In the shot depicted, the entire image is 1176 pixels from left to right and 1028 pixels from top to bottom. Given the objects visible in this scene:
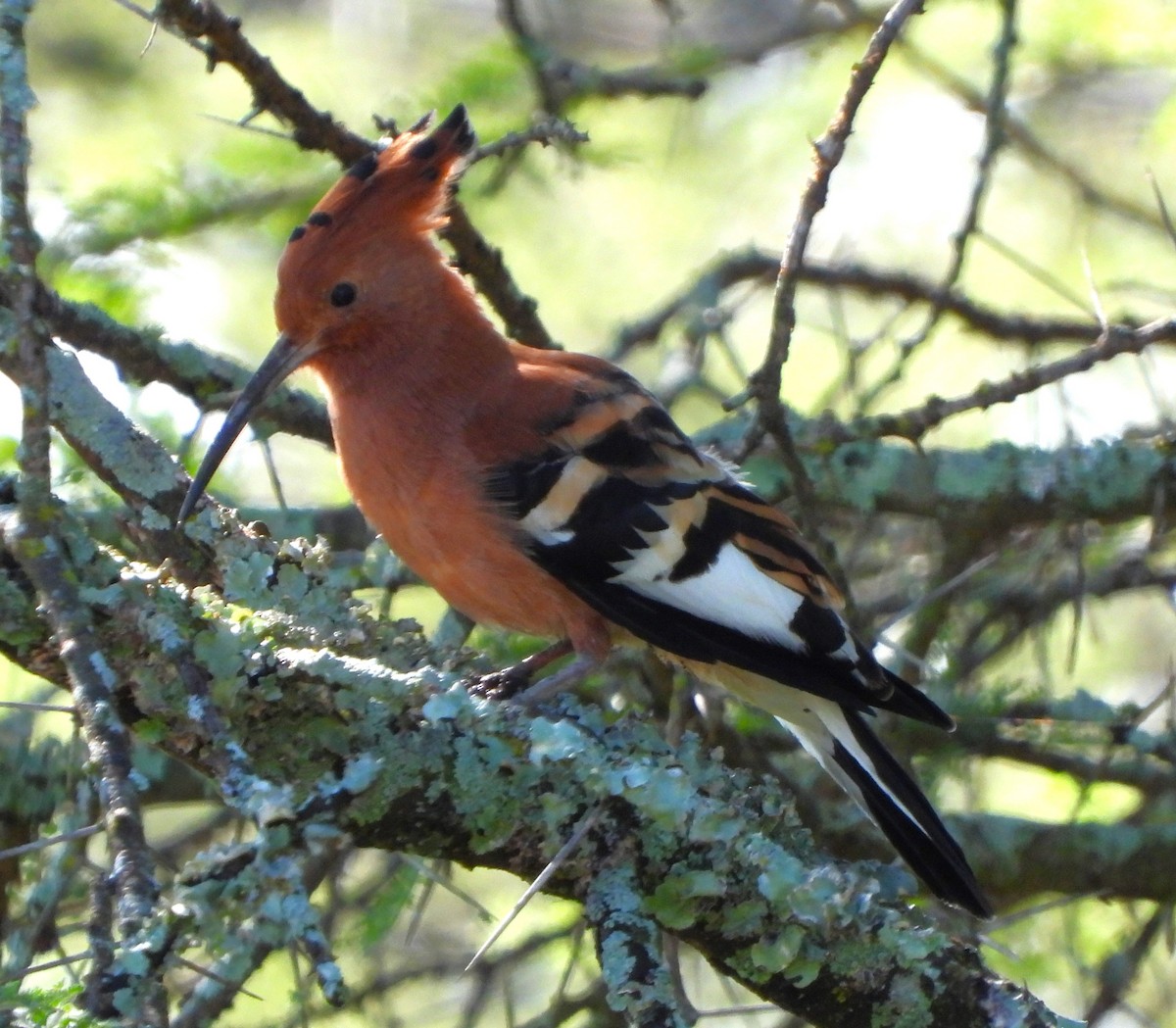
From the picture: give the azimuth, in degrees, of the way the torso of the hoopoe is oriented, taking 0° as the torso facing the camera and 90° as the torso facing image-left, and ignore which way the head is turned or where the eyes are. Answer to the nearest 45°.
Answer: approximately 90°

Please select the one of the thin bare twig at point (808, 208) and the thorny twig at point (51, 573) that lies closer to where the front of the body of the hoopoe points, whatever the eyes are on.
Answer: the thorny twig

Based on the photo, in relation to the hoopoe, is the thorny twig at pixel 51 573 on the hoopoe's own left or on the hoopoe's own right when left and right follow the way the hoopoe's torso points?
on the hoopoe's own left

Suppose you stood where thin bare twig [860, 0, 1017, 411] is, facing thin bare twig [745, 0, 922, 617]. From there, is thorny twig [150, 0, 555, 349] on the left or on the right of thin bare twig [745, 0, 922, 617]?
right
